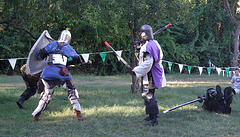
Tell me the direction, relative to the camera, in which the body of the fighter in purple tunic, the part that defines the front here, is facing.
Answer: to the viewer's left

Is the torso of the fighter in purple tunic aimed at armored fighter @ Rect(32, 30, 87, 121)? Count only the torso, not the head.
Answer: yes
